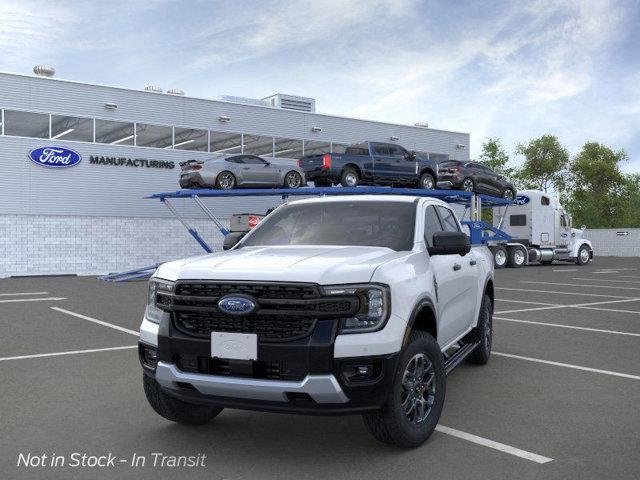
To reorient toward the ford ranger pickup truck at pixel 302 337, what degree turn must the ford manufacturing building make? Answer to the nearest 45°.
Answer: approximately 45° to its right

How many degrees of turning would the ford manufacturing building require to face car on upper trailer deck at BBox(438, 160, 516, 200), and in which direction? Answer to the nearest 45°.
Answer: approximately 45° to its left

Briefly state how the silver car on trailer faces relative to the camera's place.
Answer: facing away from the viewer and to the right of the viewer

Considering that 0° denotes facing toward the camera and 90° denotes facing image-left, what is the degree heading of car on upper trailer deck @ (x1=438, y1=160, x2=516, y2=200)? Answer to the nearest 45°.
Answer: approximately 225°

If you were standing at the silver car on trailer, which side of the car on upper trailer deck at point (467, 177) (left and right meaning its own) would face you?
back

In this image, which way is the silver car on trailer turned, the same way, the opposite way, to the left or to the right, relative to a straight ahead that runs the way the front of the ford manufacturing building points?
to the left

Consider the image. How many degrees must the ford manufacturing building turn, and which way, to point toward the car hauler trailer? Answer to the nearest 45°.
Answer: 0° — it already faces it

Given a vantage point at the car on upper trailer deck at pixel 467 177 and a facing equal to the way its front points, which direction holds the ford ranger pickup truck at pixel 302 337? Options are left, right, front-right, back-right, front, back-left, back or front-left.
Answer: back-right
